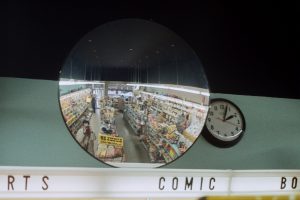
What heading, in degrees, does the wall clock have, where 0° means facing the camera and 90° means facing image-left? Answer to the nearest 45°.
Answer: approximately 0°
